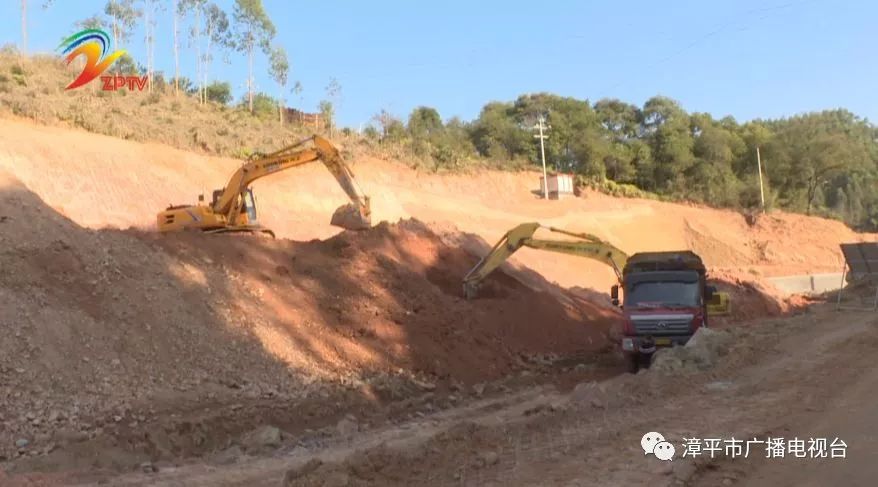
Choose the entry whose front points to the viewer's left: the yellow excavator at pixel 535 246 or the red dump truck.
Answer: the yellow excavator

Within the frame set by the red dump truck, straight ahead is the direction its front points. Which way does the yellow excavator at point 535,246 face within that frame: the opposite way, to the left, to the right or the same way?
to the right

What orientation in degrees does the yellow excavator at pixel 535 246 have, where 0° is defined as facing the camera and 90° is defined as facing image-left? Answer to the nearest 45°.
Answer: approximately 90°

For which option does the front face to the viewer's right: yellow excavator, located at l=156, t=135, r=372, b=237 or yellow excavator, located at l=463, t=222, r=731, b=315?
yellow excavator, located at l=156, t=135, r=372, b=237

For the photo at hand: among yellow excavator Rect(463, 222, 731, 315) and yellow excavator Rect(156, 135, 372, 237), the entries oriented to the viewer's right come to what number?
1

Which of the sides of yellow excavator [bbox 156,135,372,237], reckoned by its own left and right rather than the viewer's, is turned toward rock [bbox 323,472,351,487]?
right

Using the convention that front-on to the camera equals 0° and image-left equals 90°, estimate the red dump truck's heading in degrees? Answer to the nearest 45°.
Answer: approximately 0°

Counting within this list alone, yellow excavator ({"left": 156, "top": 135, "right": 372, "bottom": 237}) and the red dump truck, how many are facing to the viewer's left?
0

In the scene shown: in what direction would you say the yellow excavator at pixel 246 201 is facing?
to the viewer's right

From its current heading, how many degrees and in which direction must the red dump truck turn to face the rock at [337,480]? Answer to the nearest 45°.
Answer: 0° — it already faces it
